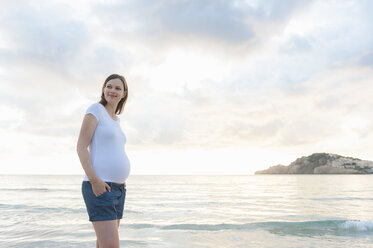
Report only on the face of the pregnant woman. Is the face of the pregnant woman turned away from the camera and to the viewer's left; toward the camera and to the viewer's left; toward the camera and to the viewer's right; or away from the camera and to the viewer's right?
toward the camera and to the viewer's right

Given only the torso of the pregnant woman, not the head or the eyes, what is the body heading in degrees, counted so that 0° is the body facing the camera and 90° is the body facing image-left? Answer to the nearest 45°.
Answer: approximately 315°
